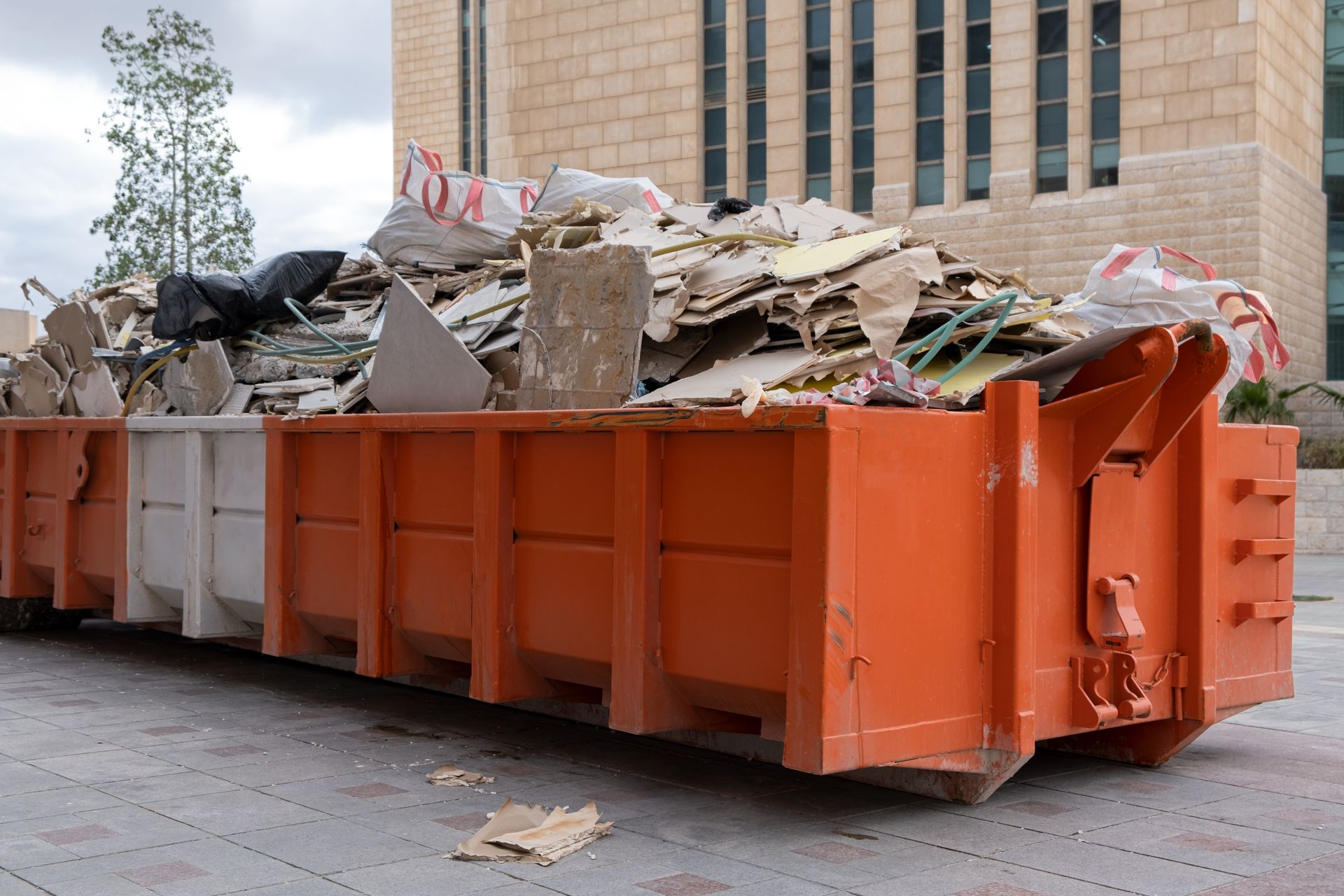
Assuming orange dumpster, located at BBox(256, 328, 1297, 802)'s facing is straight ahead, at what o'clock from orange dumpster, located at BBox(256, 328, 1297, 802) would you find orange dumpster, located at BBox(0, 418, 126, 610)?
orange dumpster, located at BBox(0, 418, 126, 610) is roughly at 6 o'clock from orange dumpster, located at BBox(256, 328, 1297, 802).

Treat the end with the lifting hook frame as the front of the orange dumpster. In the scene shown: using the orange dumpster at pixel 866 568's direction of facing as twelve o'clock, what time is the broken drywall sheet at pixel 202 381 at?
The broken drywall sheet is roughly at 6 o'clock from the orange dumpster.

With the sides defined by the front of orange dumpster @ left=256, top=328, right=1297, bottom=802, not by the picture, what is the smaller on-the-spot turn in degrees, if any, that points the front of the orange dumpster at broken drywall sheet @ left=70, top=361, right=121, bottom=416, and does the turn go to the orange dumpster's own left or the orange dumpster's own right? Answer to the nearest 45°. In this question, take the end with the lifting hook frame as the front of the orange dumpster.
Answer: approximately 180°

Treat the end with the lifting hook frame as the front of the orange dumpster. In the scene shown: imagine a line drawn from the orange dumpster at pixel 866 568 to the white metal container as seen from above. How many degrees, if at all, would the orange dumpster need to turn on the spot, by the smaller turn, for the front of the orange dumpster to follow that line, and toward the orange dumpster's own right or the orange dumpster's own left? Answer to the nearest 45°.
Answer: approximately 180°

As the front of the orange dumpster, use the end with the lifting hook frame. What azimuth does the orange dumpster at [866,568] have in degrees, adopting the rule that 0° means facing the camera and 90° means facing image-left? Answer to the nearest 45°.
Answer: approximately 315°

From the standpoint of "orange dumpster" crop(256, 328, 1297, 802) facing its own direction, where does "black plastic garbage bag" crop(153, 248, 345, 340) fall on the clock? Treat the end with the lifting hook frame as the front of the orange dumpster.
The black plastic garbage bag is roughly at 6 o'clock from the orange dumpster.

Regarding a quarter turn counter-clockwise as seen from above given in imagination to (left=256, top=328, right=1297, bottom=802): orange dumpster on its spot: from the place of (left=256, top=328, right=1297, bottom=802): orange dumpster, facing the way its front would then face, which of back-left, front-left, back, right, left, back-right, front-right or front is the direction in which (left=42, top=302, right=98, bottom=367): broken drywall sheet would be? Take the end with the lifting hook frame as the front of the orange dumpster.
left
